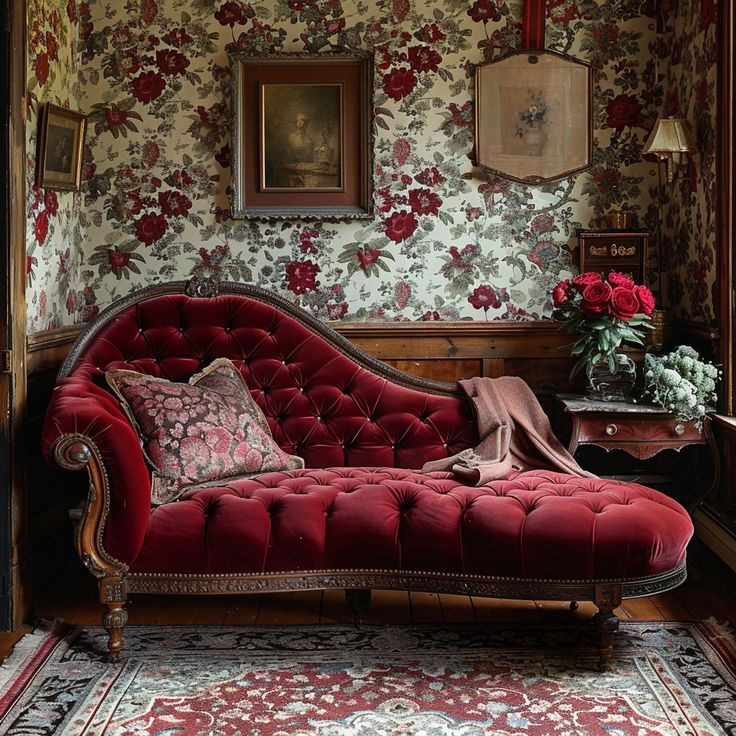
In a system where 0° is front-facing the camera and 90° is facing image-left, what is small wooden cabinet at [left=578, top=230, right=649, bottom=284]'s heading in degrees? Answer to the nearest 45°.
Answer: approximately 0°

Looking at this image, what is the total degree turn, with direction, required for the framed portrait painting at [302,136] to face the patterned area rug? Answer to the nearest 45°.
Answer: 0° — it already faces it

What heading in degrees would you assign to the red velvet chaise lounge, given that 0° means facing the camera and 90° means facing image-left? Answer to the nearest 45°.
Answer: approximately 0°

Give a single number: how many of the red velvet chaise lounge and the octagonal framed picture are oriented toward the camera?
2

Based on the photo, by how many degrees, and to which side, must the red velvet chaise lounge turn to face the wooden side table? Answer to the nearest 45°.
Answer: approximately 135° to its left

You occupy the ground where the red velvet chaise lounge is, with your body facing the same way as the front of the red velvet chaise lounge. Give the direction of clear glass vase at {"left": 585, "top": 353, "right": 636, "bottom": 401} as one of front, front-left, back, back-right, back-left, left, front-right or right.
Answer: back-left

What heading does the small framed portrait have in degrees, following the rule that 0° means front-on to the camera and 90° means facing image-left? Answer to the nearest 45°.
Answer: approximately 315°
